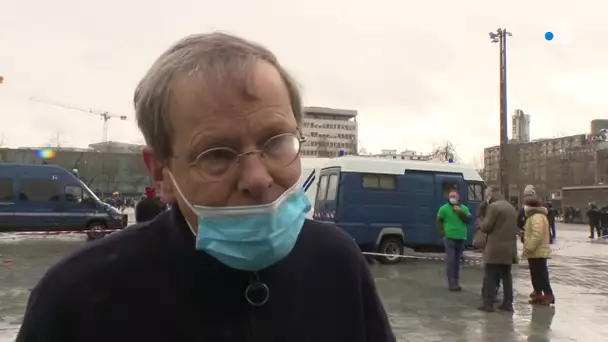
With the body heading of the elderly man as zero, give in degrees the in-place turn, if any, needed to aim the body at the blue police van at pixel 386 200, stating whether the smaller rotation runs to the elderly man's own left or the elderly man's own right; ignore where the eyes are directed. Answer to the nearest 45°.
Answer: approximately 135° to the elderly man's own left

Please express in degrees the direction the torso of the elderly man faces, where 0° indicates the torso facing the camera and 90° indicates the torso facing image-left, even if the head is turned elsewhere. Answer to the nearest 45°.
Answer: approximately 315°

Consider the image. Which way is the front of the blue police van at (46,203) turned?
to the viewer's right
